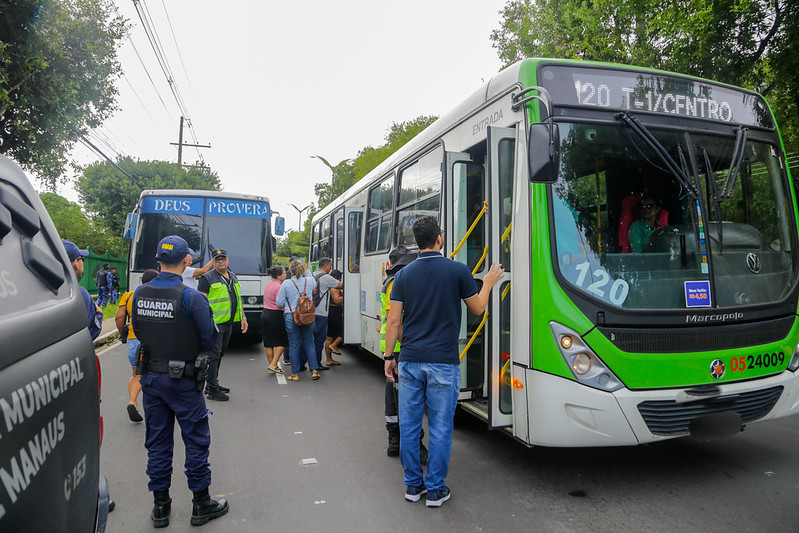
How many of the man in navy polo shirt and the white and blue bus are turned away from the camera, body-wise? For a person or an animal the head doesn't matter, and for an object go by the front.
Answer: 1

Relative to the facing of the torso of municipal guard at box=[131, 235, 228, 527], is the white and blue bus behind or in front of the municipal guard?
in front

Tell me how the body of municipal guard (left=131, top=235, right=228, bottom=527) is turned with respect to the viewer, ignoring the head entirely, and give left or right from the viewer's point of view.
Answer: facing away from the viewer and to the right of the viewer

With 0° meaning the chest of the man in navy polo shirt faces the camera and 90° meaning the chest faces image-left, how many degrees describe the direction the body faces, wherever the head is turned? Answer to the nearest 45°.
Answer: approximately 180°

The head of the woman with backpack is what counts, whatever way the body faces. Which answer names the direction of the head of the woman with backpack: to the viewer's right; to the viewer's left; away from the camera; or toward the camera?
away from the camera

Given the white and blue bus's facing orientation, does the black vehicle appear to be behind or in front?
in front

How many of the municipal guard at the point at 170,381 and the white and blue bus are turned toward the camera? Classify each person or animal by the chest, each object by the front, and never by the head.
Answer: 1

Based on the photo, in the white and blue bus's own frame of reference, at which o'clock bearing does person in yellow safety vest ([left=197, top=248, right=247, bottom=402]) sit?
The person in yellow safety vest is roughly at 12 o'clock from the white and blue bus.

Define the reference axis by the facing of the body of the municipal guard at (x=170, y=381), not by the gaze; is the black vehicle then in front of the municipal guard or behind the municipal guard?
behind

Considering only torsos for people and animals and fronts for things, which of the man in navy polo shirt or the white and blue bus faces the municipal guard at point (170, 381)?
the white and blue bus

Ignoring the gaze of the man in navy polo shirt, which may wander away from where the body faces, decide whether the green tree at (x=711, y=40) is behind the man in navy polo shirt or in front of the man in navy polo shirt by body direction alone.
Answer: in front

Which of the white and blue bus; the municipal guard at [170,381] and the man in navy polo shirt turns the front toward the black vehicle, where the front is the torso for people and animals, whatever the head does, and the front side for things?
the white and blue bus

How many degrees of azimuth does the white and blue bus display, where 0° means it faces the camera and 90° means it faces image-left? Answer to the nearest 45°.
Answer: approximately 0°
